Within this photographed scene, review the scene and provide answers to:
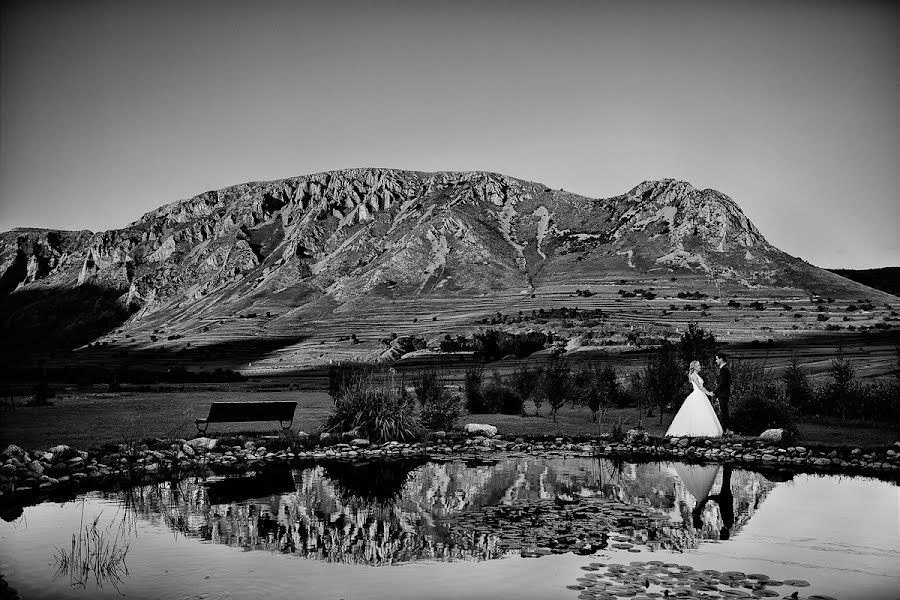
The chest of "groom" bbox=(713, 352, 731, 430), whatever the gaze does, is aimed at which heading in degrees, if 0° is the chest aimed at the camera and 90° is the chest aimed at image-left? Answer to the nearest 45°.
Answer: approximately 90°

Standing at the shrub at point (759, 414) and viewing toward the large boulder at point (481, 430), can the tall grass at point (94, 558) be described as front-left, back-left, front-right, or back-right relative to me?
front-left

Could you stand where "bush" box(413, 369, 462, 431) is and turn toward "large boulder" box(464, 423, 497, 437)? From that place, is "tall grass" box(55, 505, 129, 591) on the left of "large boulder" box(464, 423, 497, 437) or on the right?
right

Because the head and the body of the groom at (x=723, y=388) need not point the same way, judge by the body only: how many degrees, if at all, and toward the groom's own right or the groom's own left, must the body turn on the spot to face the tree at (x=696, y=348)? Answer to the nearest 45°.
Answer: approximately 90° to the groom's own right

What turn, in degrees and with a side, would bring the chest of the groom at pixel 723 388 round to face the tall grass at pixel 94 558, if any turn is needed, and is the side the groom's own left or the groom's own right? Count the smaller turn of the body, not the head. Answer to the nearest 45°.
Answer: approximately 45° to the groom's own left

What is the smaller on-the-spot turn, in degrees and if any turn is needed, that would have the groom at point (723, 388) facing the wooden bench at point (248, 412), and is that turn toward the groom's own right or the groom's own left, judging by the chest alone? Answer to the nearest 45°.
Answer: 0° — they already face it

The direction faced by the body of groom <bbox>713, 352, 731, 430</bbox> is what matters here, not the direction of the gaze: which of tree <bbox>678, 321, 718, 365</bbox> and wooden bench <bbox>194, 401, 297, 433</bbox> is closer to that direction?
the wooden bench

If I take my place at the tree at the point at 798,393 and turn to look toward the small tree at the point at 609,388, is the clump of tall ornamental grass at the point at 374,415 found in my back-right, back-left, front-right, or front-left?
front-left

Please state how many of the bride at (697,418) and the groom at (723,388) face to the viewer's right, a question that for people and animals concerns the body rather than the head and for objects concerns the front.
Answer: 1

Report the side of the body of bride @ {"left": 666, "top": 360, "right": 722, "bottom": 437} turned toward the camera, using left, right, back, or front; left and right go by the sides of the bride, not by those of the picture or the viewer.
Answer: right

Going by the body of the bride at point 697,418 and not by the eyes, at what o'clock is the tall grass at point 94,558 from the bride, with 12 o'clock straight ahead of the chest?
The tall grass is roughly at 4 o'clock from the bride.

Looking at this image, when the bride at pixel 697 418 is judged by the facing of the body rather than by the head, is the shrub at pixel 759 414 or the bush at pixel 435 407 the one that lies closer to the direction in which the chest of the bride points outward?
the shrub

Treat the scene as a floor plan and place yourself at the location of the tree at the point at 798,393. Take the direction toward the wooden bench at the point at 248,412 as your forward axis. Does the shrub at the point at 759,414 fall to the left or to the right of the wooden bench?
left

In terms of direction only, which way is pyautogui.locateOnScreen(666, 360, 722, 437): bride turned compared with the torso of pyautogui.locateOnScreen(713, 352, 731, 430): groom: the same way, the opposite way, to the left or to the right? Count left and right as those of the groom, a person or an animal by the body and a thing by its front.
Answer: the opposite way

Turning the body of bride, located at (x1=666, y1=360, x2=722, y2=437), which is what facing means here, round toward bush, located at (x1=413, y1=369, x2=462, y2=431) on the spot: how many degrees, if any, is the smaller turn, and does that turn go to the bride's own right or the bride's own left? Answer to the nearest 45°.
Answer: approximately 180°
